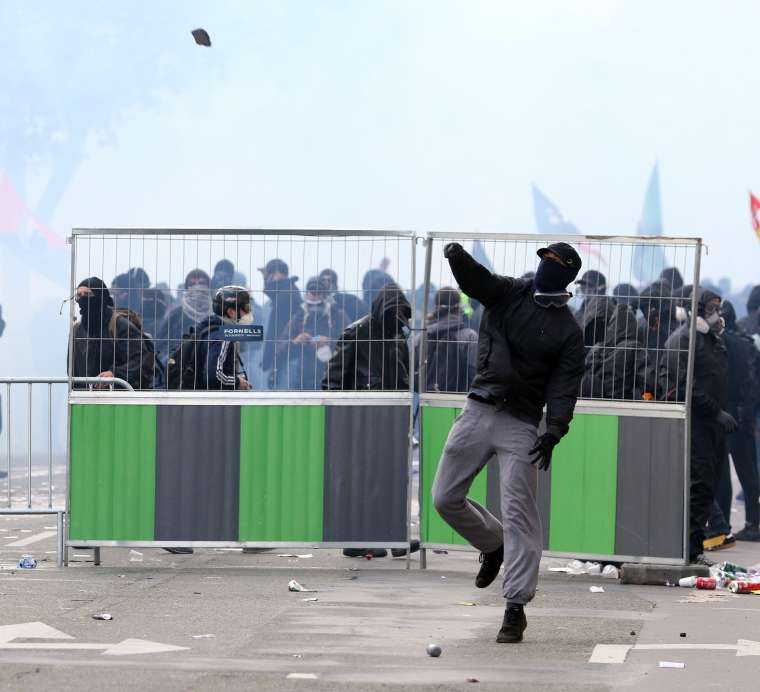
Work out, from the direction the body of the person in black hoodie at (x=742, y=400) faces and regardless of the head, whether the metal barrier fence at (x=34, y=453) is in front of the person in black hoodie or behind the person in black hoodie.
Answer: in front

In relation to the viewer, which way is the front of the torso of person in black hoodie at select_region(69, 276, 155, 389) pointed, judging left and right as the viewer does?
facing the viewer and to the left of the viewer

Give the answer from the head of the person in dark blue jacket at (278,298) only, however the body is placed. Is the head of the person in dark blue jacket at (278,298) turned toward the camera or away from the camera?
toward the camera

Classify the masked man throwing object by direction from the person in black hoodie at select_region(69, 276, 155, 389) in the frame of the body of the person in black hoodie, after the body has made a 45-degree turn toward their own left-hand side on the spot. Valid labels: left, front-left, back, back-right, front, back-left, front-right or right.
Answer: front-left

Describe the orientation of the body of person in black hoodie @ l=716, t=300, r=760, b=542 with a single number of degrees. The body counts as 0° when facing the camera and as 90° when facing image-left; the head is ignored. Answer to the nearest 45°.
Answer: approximately 90°

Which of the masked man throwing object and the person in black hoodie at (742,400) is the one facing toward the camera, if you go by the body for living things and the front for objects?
the masked man throwing object

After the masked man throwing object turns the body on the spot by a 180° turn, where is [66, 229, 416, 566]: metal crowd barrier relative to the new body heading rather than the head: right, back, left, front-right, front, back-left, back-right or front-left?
front-left

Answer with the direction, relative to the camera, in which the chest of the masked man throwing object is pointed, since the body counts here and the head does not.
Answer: toward the camera

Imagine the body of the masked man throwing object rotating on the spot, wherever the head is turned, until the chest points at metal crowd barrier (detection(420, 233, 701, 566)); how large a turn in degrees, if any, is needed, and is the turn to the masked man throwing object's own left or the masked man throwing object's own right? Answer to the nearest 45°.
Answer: approximately 180°
